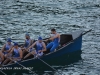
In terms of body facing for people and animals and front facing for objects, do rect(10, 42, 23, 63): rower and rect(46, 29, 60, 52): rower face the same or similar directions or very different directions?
same or similar directions

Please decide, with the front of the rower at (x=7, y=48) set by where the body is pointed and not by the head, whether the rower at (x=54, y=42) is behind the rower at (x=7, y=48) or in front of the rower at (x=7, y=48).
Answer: behind

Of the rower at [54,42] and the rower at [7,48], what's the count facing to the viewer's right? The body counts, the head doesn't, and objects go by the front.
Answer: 0

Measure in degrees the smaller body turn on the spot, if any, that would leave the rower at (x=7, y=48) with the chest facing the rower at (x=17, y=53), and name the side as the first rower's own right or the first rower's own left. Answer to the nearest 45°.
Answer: approximately 90° to the first rower's own left

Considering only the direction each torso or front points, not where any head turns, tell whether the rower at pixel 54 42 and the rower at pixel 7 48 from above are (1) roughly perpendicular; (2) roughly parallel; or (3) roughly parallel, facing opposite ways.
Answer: roughly parallel

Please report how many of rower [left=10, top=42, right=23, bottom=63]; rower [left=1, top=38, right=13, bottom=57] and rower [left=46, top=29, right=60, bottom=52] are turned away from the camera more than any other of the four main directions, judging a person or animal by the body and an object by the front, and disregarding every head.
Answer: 0

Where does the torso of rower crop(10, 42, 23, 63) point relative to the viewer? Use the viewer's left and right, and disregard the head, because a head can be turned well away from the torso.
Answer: facing the viewer and to the left of the viewer
